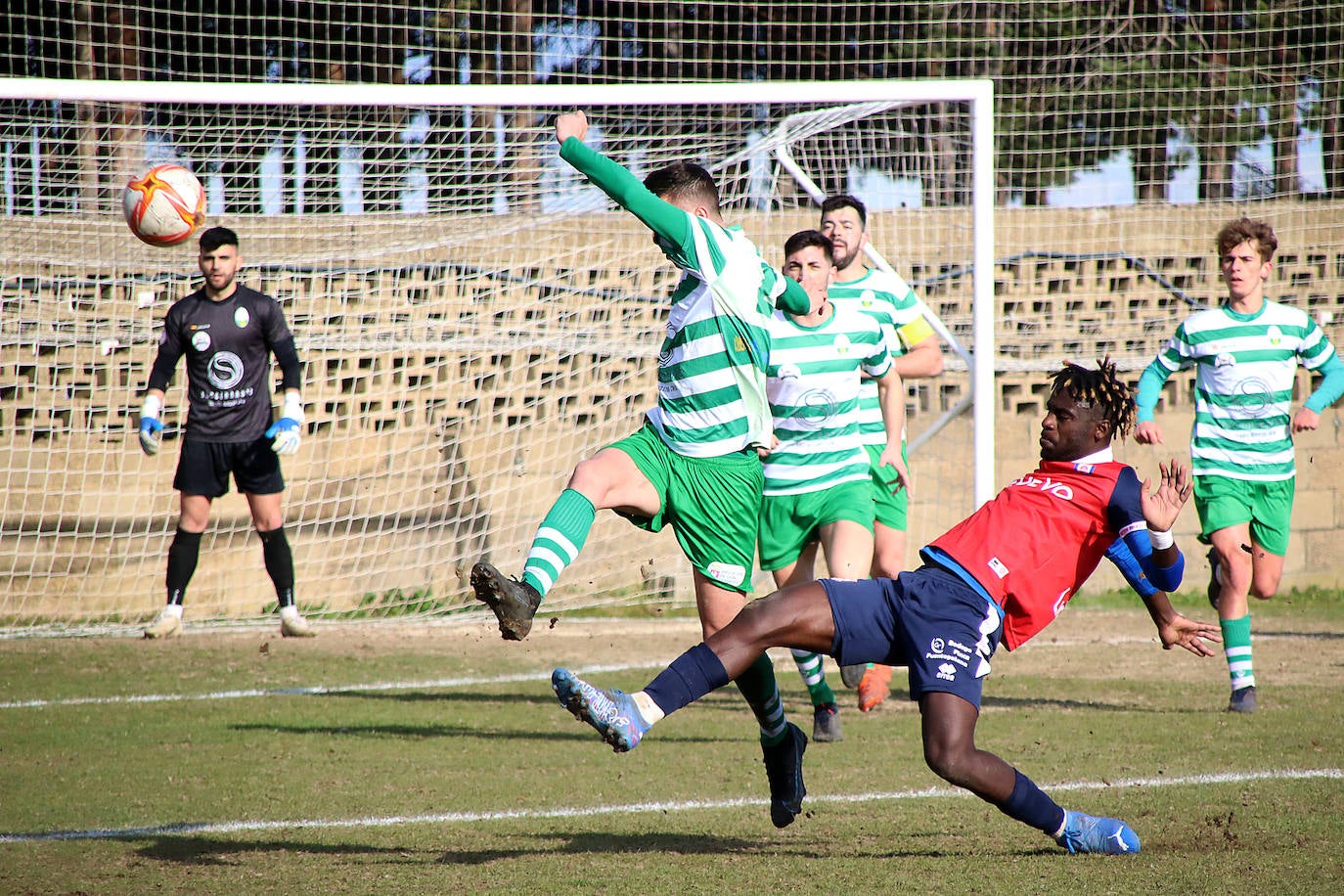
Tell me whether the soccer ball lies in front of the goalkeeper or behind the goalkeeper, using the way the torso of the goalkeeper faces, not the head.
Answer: in front

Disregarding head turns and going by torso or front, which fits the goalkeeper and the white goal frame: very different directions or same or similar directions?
same or similar directions

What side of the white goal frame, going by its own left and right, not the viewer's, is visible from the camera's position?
front

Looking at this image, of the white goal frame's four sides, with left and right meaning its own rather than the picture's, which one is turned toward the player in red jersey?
front

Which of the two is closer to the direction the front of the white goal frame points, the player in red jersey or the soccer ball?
the player in red jersey
